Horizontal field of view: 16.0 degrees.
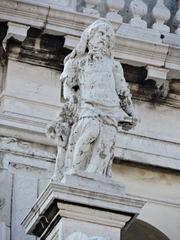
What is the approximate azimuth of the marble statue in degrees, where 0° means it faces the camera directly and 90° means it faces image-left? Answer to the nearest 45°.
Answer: approximately 0°
